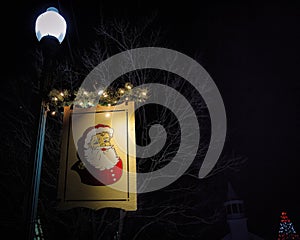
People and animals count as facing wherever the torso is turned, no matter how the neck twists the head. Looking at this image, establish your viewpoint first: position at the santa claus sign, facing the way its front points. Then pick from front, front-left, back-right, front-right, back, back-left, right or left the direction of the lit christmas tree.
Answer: back-left

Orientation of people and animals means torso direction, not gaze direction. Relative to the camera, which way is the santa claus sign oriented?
toward the camera
